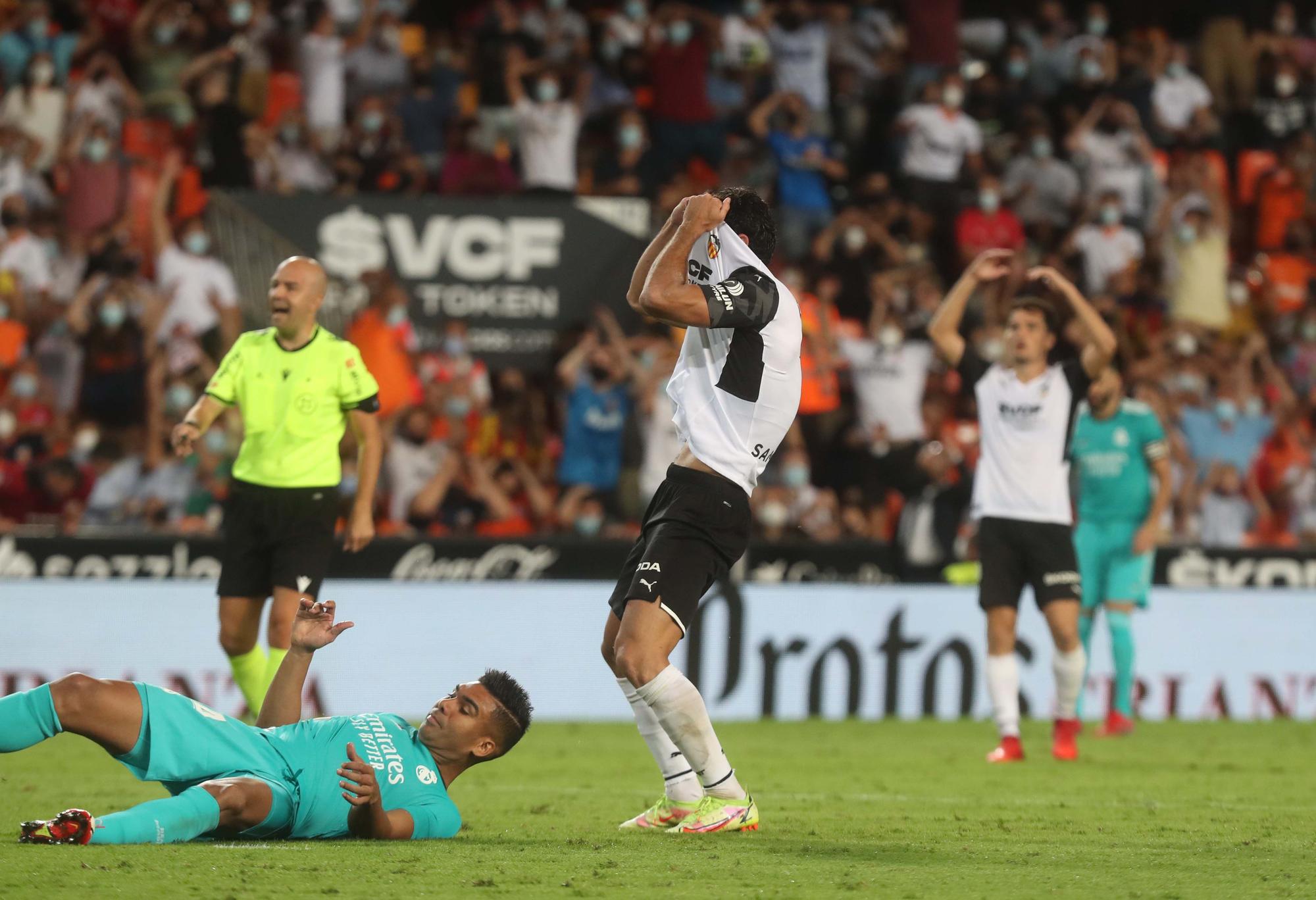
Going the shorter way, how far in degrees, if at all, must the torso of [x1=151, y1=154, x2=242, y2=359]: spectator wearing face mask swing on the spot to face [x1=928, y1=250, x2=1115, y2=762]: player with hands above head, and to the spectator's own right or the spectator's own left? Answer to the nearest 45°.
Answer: approximately 45° to the spectator's own left

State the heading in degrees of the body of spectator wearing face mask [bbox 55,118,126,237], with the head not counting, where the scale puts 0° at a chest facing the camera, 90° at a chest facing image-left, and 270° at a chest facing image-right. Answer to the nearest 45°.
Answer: approximately 0°

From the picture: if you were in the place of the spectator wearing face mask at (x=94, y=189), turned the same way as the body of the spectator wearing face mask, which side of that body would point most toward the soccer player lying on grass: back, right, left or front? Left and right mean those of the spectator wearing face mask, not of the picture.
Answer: front

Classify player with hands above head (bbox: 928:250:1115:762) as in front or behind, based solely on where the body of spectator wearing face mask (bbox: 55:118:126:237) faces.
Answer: in front

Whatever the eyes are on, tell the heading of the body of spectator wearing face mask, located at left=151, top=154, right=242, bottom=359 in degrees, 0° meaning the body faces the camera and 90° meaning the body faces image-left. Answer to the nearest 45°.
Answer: approximately 0°

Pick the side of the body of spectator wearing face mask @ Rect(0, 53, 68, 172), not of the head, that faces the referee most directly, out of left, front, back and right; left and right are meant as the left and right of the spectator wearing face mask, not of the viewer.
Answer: front
